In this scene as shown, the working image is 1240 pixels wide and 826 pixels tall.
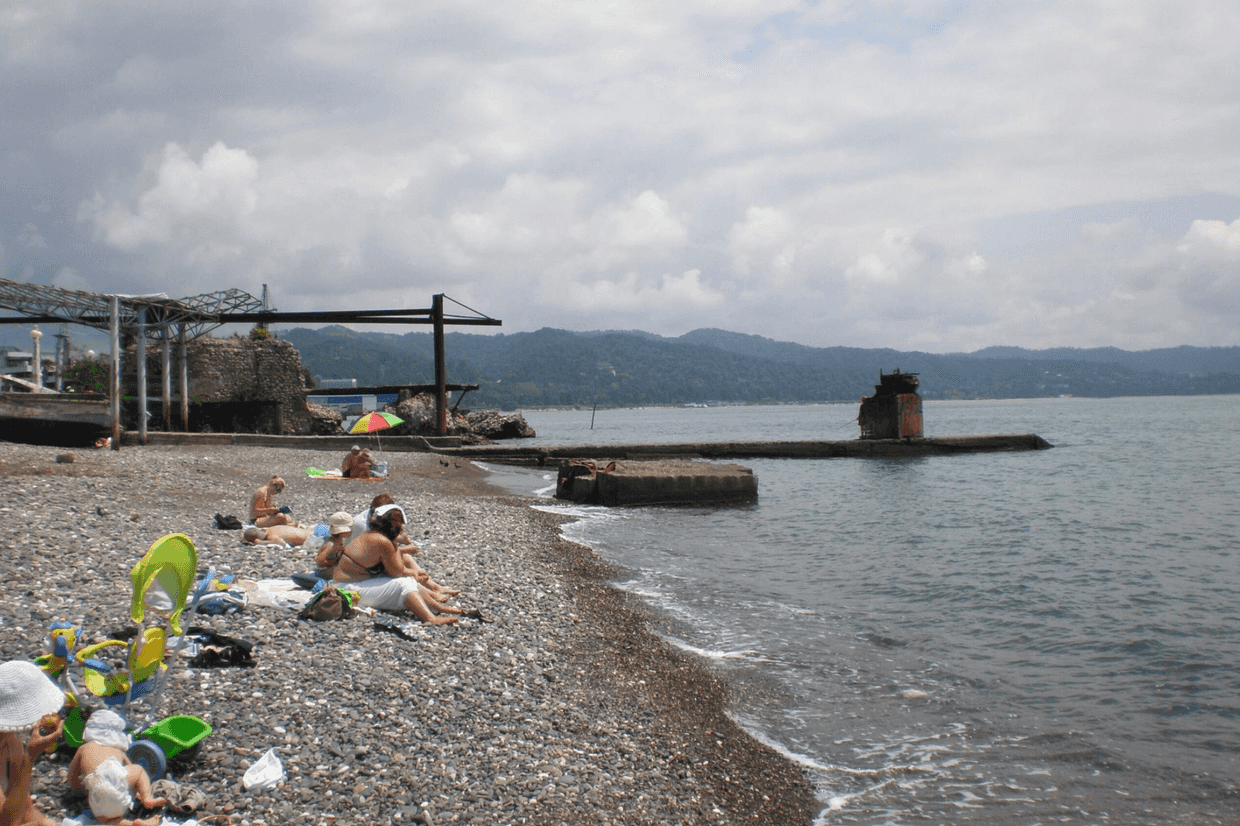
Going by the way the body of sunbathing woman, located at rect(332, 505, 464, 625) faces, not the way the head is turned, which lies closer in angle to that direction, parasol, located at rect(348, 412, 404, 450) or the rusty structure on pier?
the rusty structure on pier

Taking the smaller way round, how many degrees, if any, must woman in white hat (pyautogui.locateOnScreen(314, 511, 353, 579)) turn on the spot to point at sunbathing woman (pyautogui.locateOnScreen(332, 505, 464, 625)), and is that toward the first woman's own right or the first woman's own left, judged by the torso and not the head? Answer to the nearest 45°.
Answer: approximately 45° to the first woman's own right

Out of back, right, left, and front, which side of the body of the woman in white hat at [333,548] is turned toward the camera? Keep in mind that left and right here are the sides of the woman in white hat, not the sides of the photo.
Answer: right

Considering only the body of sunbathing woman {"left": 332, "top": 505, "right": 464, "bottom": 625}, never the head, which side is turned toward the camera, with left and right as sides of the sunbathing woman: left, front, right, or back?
right

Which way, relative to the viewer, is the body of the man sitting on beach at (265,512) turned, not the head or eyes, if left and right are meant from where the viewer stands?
facing to the right of the viewer

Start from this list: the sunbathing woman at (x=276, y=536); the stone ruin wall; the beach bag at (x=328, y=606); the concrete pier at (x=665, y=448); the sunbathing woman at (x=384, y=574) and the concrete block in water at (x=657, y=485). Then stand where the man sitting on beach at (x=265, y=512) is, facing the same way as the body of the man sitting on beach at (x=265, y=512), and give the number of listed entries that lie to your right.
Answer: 3

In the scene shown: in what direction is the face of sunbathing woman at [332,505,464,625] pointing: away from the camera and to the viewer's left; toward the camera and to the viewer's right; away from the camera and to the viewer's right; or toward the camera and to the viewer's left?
away from the camera and to the viewer's right

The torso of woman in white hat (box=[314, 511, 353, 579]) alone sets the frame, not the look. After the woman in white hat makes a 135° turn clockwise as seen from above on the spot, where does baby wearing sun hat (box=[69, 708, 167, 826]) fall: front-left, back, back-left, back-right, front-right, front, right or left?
front-left

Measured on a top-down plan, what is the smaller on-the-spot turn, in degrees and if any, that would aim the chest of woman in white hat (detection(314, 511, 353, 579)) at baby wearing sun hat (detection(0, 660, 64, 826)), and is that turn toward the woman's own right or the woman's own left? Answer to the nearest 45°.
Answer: approximately 90° to the woman's own right
